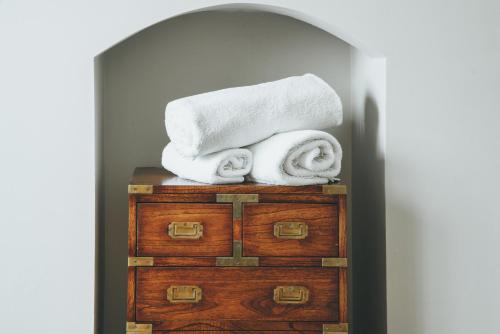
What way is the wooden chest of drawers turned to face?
toward the camera
